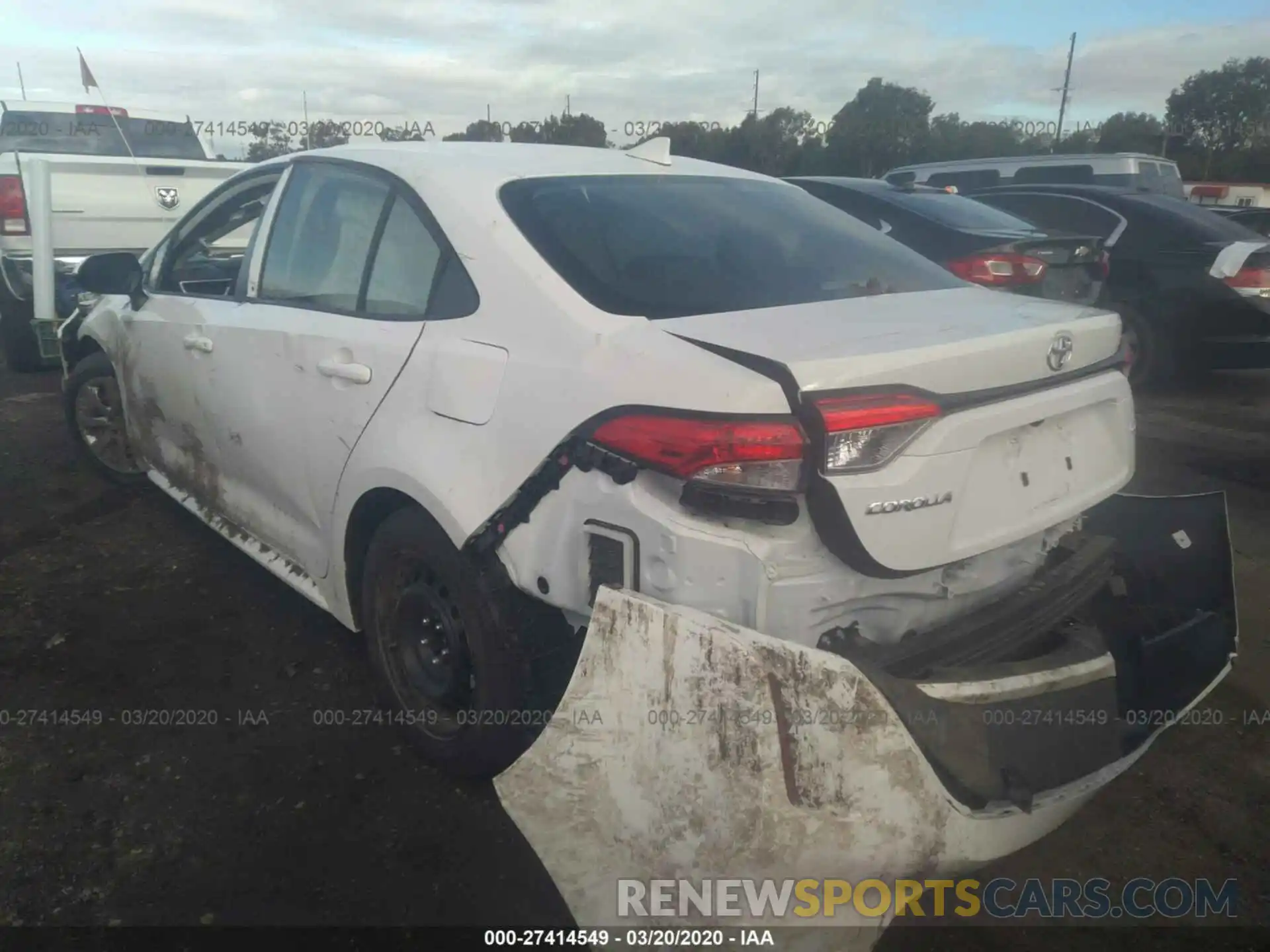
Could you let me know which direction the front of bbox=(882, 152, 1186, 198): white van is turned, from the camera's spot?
facing away from the viewer and to the left of the viewer

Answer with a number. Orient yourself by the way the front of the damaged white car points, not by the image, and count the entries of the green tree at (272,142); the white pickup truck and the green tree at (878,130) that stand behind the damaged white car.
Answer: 0

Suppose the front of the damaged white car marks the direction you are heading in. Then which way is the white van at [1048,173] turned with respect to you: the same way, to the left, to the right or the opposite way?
the same way

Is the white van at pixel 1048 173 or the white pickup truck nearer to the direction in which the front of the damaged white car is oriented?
the white pickup truck

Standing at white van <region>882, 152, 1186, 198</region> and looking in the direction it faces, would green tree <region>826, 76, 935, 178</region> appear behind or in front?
in front

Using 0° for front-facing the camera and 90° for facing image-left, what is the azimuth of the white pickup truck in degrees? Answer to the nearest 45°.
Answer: approximately 135°

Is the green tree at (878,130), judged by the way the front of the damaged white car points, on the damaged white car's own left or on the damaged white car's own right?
on the damaged white car's own right

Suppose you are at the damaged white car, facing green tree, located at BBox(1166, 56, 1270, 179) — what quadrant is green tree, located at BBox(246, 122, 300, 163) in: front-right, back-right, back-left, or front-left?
front-left

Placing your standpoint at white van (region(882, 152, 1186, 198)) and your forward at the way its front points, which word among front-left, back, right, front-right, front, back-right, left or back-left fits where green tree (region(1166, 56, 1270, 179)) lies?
front-right

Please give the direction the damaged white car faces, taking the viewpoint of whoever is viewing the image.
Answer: facing away from the viewer and to the left of the viewer

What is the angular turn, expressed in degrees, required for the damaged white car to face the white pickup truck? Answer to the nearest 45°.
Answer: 0° — it already faces it

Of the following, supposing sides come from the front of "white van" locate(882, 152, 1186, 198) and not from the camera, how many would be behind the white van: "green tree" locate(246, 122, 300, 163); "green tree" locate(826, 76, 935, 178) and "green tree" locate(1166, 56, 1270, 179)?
0
